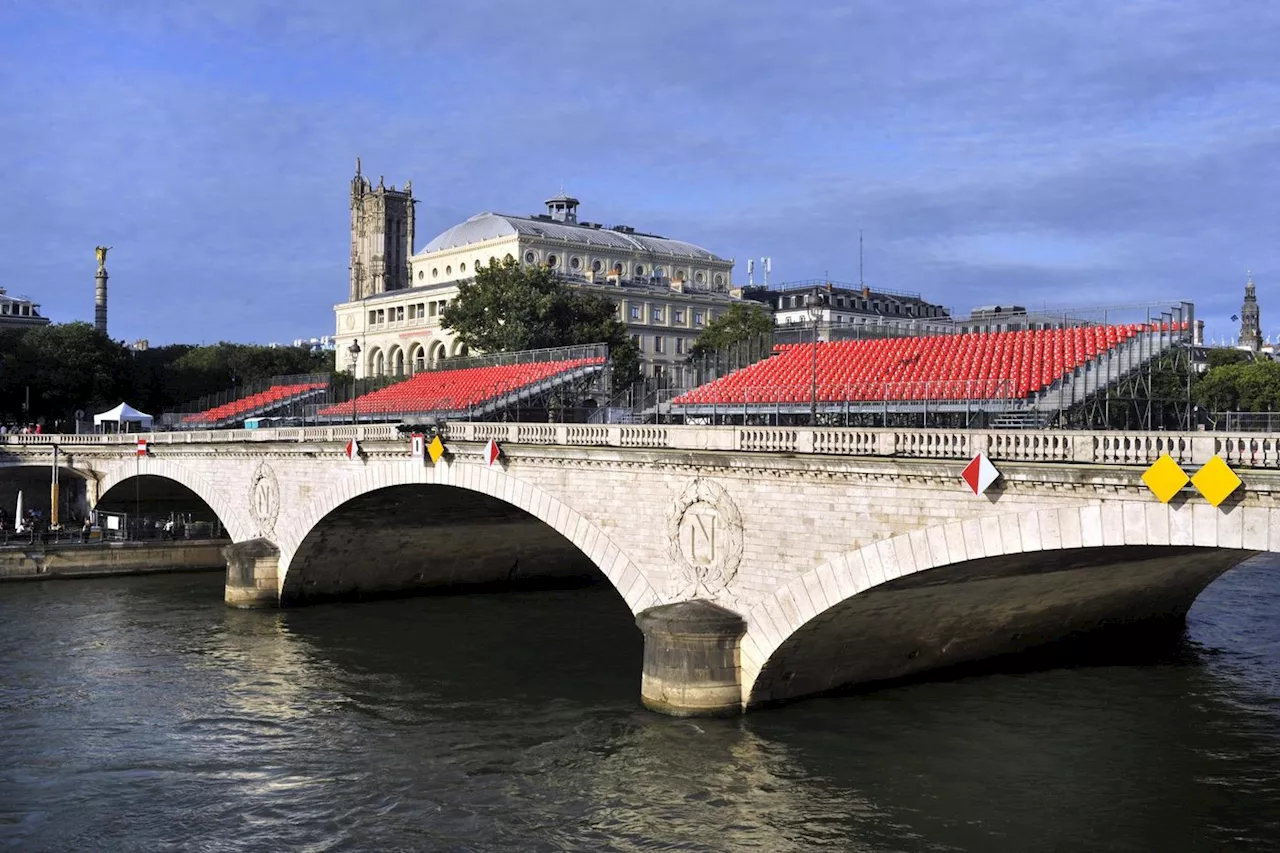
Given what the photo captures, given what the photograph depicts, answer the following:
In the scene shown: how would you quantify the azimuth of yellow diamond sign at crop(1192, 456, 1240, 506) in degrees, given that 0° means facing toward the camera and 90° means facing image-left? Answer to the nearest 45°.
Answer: approximately 0°

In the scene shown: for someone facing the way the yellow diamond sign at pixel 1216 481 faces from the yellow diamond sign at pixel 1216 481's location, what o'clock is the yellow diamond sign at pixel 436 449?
the yellow diamond sign at pixel 436 449 is roughly at 4 o'clock from the yellow diamond sign at pixel 1216 481.

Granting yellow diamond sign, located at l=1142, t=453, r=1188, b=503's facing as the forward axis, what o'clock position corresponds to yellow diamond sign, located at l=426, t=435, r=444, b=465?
yellow diamond sign, located at l=426, t=435, r=444, b=465 is roughly at 4 o'clock from yellow diamond sign, located at l=1142, t=453, r=1188, b=503.

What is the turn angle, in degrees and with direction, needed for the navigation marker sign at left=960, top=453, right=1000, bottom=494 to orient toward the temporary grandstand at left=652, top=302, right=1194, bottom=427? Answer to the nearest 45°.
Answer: approximately 180°

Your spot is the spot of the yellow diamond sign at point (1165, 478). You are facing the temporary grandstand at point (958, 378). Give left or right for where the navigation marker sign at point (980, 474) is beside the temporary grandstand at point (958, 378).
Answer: left

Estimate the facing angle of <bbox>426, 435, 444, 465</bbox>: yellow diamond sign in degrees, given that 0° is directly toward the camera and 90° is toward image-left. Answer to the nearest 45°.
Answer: approximately 45°

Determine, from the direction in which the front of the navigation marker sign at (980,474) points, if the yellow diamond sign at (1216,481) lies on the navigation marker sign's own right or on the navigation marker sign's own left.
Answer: on the navigation marker sign's own left

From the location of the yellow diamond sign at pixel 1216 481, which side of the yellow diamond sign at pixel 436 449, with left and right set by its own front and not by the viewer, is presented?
left

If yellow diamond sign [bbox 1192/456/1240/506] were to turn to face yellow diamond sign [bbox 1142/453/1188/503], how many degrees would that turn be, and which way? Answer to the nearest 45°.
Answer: approximately 90° to its right

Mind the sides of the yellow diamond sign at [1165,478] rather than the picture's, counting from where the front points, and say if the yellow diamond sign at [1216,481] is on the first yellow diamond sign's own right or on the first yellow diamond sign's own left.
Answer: on the first yellow diamond sign's own left

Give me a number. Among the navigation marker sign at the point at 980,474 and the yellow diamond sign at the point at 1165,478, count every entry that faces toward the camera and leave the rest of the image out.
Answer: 2

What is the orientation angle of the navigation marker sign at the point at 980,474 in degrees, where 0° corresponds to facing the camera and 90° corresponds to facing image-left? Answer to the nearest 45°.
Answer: approximately 0°
